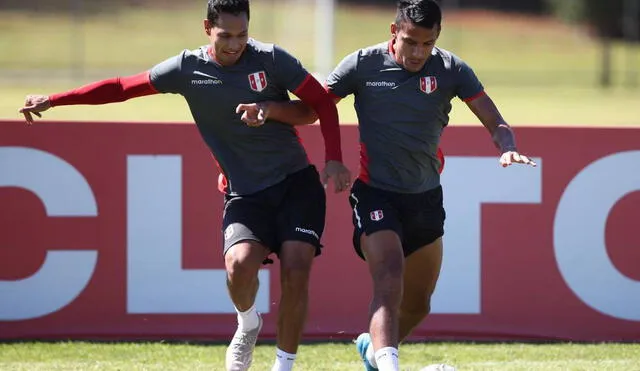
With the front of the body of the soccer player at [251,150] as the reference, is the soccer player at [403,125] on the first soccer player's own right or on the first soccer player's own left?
on the first soccer player's own left

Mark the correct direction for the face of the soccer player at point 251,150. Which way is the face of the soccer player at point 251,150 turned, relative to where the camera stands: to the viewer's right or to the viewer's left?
to the viewer's right

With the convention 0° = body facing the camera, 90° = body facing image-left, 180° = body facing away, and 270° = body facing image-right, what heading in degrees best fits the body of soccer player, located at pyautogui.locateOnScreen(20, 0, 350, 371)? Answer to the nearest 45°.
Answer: approximately 0°
